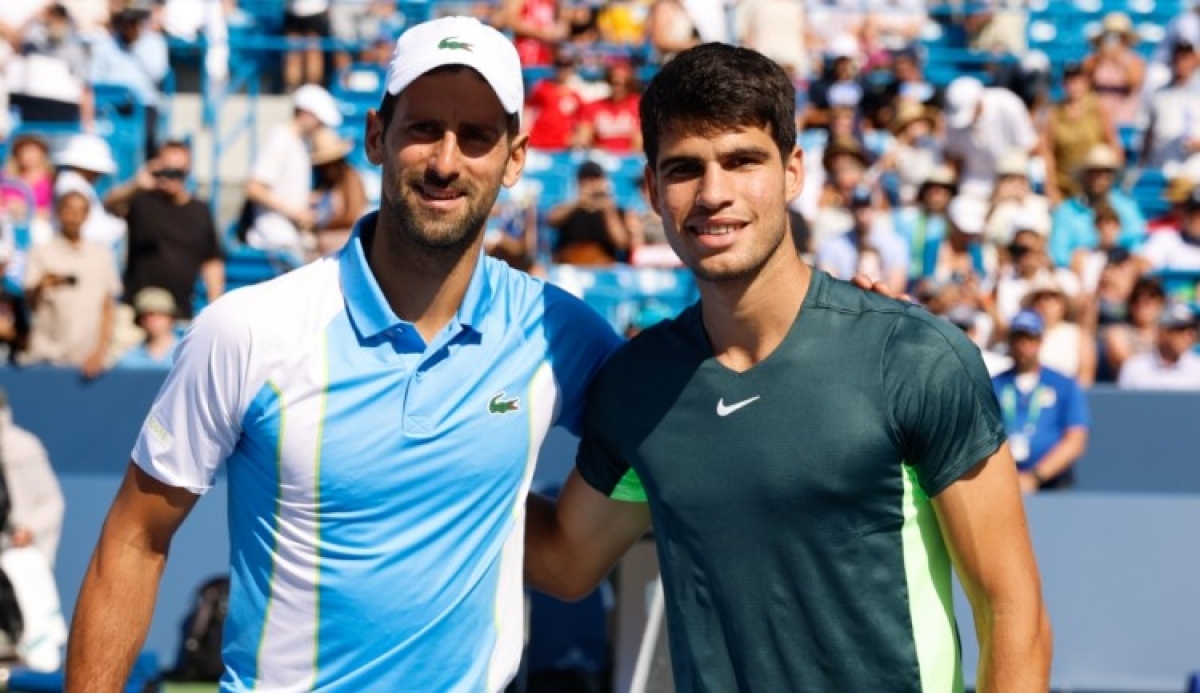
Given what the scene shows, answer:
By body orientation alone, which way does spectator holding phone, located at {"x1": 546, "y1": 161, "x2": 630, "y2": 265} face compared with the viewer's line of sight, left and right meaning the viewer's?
facing the viewer

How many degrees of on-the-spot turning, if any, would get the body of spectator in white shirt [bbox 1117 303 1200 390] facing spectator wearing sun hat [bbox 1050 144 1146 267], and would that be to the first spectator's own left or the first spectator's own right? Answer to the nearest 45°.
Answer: approximately 180°

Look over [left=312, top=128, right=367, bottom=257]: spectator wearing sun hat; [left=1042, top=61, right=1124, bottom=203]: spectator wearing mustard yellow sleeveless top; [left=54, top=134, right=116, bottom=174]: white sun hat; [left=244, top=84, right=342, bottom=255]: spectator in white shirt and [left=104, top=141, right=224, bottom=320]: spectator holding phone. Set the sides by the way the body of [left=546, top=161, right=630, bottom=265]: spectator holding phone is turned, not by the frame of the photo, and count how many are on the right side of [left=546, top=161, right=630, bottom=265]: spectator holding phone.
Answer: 4

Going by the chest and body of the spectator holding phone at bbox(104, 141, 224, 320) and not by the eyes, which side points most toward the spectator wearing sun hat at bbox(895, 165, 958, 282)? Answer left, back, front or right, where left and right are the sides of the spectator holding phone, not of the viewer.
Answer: left

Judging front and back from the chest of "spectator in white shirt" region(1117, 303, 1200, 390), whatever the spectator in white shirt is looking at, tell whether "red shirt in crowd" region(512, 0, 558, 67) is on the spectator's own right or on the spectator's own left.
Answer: on the spectator's own right

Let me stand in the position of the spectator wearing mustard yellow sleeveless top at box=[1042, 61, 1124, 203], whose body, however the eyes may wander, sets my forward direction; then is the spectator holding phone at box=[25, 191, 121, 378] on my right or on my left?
on my right

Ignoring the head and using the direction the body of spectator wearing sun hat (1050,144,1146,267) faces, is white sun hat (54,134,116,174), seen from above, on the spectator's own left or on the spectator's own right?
on the spectator's own right

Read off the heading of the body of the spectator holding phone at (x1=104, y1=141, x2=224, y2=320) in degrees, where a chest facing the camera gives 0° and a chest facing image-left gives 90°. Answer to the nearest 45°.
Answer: approximately 0°

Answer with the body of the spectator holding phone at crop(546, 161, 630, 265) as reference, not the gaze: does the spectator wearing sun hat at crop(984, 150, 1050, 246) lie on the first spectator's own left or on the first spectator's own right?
on the first spectator's own left

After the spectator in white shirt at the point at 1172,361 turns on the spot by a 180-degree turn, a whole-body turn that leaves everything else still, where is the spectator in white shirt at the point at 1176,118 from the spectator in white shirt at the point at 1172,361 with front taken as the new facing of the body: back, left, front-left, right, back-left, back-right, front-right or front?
front

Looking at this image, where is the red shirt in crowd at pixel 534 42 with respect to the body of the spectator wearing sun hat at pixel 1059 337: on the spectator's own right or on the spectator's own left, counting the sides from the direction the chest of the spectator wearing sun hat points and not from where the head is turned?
on the spectator's own right
